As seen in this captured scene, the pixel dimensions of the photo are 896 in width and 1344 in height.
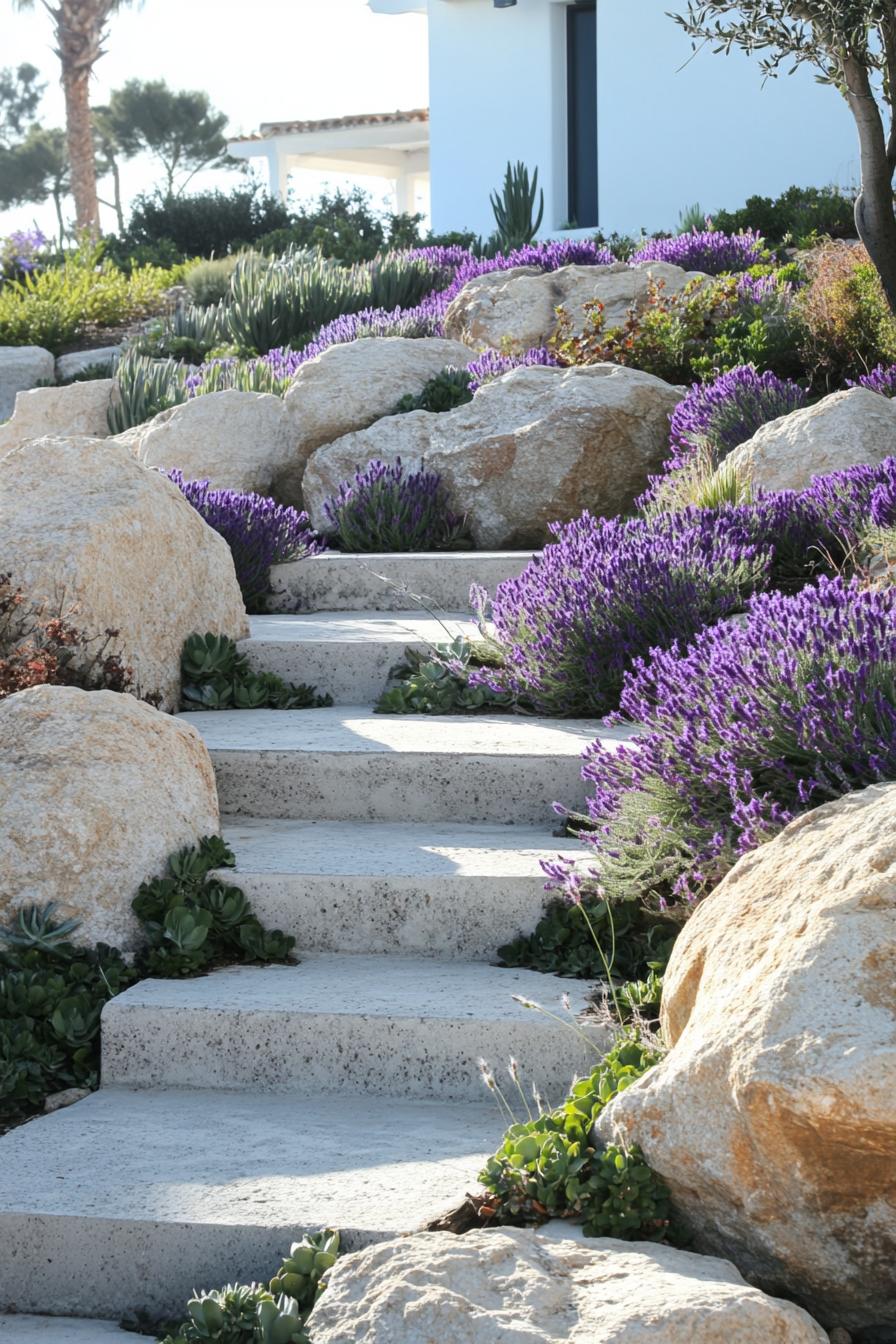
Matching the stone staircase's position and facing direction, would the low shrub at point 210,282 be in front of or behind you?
behind

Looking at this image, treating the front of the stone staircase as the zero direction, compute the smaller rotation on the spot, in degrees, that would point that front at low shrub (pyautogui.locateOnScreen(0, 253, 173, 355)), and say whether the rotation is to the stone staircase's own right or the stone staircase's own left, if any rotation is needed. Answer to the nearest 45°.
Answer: approximately 180°

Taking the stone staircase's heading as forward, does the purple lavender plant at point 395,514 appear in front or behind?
behind

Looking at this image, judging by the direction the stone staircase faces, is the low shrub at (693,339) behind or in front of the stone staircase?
behind

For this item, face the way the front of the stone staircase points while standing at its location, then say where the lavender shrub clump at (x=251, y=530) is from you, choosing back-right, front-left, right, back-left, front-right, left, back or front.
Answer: back

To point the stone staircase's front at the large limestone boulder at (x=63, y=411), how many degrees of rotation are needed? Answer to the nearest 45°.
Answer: approximately 180°

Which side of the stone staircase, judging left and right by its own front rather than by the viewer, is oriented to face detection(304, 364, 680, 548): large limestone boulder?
back

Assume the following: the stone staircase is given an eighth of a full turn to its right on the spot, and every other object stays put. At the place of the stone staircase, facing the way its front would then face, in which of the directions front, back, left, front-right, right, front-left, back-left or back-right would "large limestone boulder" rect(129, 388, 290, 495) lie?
back-right

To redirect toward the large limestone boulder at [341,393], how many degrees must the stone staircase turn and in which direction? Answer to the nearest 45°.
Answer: approximately 180°

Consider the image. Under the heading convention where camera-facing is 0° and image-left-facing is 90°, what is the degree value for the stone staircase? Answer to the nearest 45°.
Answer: approximately 0°

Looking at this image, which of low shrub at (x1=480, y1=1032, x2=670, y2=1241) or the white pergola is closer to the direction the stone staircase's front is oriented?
the low shrub

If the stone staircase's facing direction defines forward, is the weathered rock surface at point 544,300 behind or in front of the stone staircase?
behind
